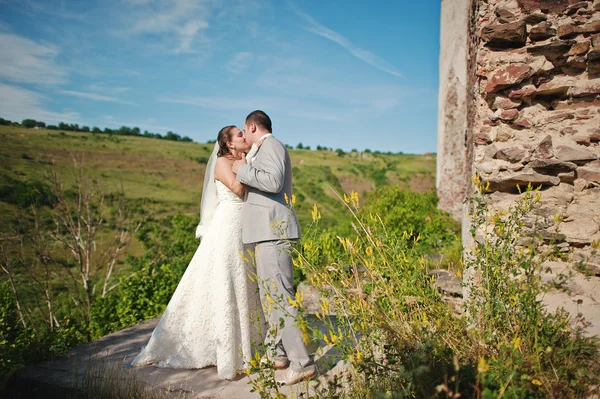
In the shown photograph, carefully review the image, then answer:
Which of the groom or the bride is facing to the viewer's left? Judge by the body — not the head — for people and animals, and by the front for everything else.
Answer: the groom

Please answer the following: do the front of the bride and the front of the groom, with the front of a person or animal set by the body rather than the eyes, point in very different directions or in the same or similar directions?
very different directions

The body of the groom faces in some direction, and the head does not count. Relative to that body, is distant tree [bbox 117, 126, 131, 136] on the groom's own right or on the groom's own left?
on the groom's own right

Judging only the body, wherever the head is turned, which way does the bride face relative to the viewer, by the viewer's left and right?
facing to the right of the viewer

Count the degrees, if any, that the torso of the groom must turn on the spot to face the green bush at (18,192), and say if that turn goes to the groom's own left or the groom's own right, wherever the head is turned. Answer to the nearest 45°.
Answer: approximately 45° to the groom's own right

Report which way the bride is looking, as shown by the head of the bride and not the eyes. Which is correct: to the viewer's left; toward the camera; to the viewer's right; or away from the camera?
to the viewer's right

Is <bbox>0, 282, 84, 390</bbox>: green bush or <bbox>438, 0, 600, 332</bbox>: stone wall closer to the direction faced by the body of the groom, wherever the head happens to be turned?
the green bush

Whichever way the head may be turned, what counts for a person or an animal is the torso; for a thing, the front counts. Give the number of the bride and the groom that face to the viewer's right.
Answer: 1

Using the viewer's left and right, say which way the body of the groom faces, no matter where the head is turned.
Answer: facing to the left of the viewer

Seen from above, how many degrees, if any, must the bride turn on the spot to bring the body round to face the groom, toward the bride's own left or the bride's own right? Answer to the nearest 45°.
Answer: approximately 45° to the bride's own right
